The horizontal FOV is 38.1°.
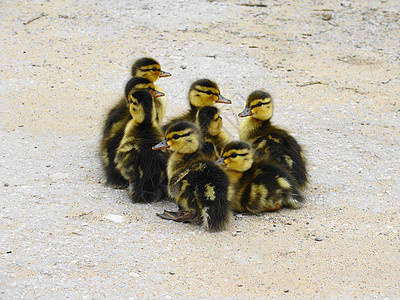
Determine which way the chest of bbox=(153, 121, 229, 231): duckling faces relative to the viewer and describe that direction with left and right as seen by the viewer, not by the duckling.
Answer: facing away from the viewer and to the left of the viewer

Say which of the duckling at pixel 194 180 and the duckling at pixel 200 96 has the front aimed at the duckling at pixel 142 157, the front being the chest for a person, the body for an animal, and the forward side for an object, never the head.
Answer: the duckling at pixel 194 180

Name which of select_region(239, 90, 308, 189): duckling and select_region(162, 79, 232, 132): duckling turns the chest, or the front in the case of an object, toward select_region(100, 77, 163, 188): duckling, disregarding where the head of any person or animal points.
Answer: select_region(239, 90, 308, 189): duckling

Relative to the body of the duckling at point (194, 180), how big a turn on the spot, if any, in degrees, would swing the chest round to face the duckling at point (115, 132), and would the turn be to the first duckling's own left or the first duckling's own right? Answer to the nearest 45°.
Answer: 0° — it already faces it

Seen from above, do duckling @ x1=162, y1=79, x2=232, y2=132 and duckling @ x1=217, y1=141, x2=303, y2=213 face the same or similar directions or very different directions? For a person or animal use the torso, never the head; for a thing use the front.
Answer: very different directions

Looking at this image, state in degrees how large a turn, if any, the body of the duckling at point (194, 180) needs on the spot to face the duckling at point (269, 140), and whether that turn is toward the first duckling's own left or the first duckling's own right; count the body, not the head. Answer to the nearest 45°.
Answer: approximately 90° to the first duckling's own right

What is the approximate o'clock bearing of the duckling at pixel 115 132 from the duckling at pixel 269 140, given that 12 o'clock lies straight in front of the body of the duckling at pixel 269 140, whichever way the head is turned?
the duckling at pixel 115 132 is roughly at 12 o'clock from the duckling at pixel 269 140.

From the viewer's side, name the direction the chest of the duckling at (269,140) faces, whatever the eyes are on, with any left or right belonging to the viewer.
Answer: facing to the left of the viewer

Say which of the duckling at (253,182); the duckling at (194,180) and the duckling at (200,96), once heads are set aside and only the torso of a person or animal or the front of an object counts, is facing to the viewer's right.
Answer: the duckling at (200,96)

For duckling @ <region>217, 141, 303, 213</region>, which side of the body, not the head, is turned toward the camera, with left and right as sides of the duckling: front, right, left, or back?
left

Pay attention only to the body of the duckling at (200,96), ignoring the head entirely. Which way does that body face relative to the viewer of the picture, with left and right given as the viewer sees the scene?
facing to the right of the viewer

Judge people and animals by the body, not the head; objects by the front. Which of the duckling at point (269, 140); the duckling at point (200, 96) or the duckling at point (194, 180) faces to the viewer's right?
the duckling at point (200, 96)

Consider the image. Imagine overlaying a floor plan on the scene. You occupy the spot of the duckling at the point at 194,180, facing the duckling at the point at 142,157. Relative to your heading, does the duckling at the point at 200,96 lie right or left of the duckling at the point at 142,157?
right

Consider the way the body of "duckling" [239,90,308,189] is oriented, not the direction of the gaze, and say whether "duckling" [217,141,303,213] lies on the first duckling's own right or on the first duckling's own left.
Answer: on the first duckling's own left

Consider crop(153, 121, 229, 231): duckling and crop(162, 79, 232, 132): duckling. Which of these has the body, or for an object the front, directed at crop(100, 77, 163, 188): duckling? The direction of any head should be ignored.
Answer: crop(153, 121, 229, 231): duckling
